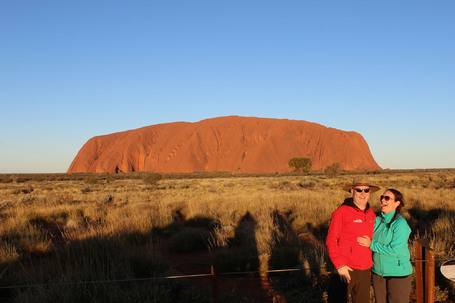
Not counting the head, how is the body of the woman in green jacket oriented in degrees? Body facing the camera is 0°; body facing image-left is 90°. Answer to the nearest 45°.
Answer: approximately 45°
